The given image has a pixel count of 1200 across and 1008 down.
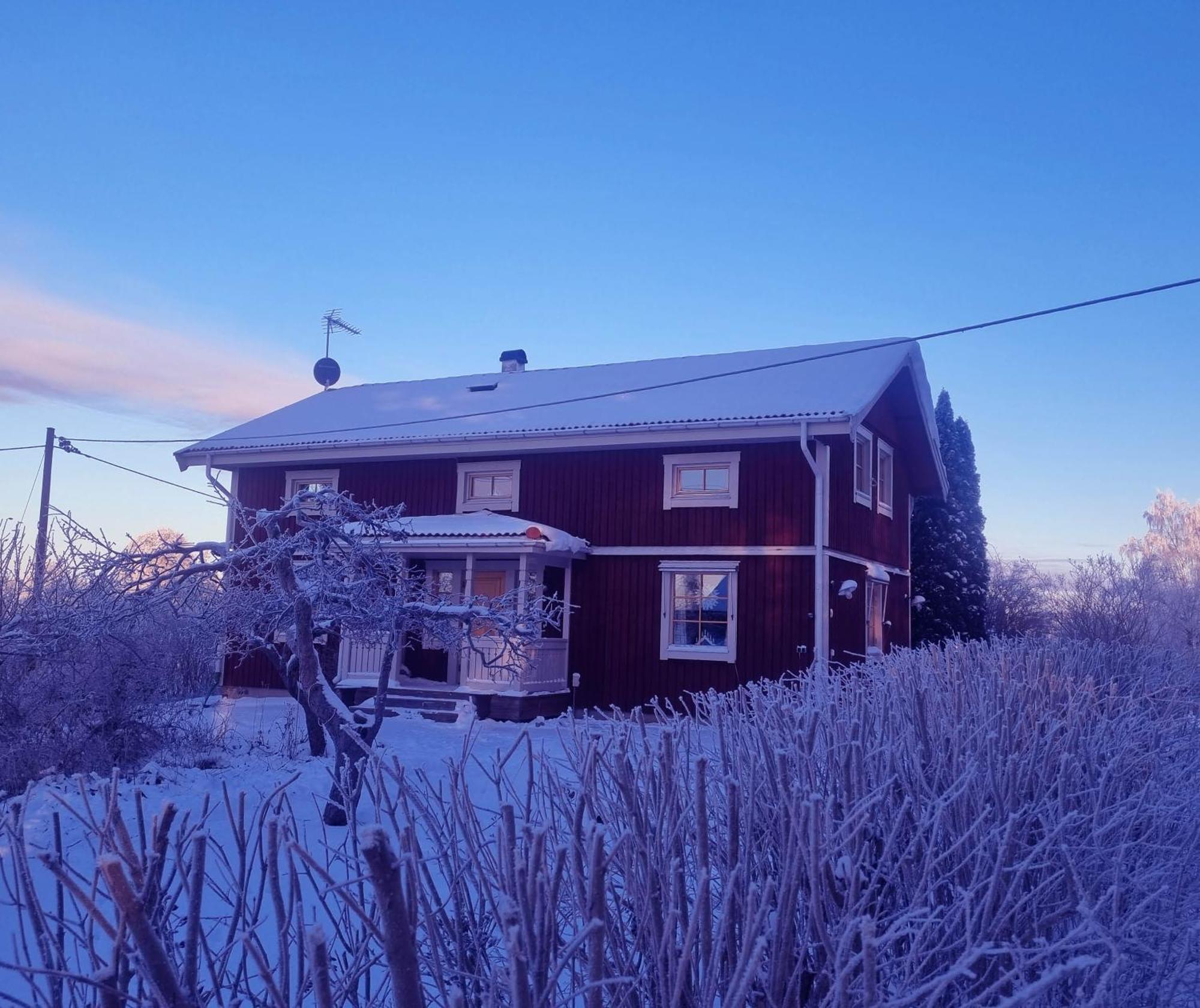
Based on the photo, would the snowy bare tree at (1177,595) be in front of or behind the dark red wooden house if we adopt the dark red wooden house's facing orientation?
behind

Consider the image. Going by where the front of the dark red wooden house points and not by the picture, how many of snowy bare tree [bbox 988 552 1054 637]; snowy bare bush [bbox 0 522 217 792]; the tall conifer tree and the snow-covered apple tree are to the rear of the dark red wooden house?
2

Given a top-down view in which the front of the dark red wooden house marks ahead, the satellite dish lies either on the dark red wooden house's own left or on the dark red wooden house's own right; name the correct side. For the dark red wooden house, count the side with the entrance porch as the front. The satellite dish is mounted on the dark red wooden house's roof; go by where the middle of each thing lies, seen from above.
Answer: on the dark red wooden house's own right

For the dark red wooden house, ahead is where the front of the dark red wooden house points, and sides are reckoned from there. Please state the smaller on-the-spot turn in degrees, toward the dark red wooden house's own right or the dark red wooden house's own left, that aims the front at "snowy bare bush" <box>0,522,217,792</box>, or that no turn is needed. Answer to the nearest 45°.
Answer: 0° — it already faces it

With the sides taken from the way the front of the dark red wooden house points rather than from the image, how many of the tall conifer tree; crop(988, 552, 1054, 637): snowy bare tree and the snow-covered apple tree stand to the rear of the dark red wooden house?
2

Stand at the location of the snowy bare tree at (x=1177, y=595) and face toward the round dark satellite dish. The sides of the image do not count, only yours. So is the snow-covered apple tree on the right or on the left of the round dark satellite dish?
left

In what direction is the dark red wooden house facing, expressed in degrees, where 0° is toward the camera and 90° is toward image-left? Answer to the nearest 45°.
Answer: approximately 45°
